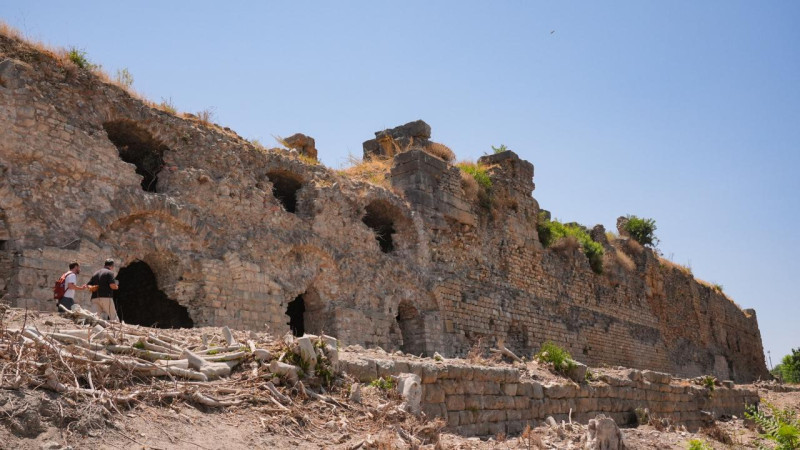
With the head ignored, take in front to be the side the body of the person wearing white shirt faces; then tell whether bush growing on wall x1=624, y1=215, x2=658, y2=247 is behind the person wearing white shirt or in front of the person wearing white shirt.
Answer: in front

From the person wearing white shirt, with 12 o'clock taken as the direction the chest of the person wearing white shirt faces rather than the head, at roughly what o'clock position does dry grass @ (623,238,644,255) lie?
The dry grass is roughly at 11 o'clock from the person wearing white shirt.

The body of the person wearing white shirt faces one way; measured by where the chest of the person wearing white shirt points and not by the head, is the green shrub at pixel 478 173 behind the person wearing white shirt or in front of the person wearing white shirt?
in front

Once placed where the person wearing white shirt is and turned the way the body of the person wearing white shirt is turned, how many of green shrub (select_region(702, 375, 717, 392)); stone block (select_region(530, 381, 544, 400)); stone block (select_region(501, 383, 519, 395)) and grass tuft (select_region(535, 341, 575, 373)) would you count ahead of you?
4

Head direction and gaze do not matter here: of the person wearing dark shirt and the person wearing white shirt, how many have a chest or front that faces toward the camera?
0

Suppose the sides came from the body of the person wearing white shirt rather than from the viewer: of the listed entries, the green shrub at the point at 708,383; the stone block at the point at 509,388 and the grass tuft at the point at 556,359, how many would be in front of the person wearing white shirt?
3

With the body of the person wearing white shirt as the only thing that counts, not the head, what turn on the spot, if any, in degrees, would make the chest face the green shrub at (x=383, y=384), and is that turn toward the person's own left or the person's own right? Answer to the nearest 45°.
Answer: approximately 45° to the person's own right

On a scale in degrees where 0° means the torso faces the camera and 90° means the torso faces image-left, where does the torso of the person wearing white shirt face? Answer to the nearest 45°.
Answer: approximately 270°

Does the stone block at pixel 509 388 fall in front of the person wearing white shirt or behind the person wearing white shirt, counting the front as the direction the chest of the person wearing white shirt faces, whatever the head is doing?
in front

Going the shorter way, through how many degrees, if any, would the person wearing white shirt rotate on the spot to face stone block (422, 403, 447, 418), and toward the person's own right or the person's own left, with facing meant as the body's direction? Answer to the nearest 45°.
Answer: approximately 45° to the person's own right
